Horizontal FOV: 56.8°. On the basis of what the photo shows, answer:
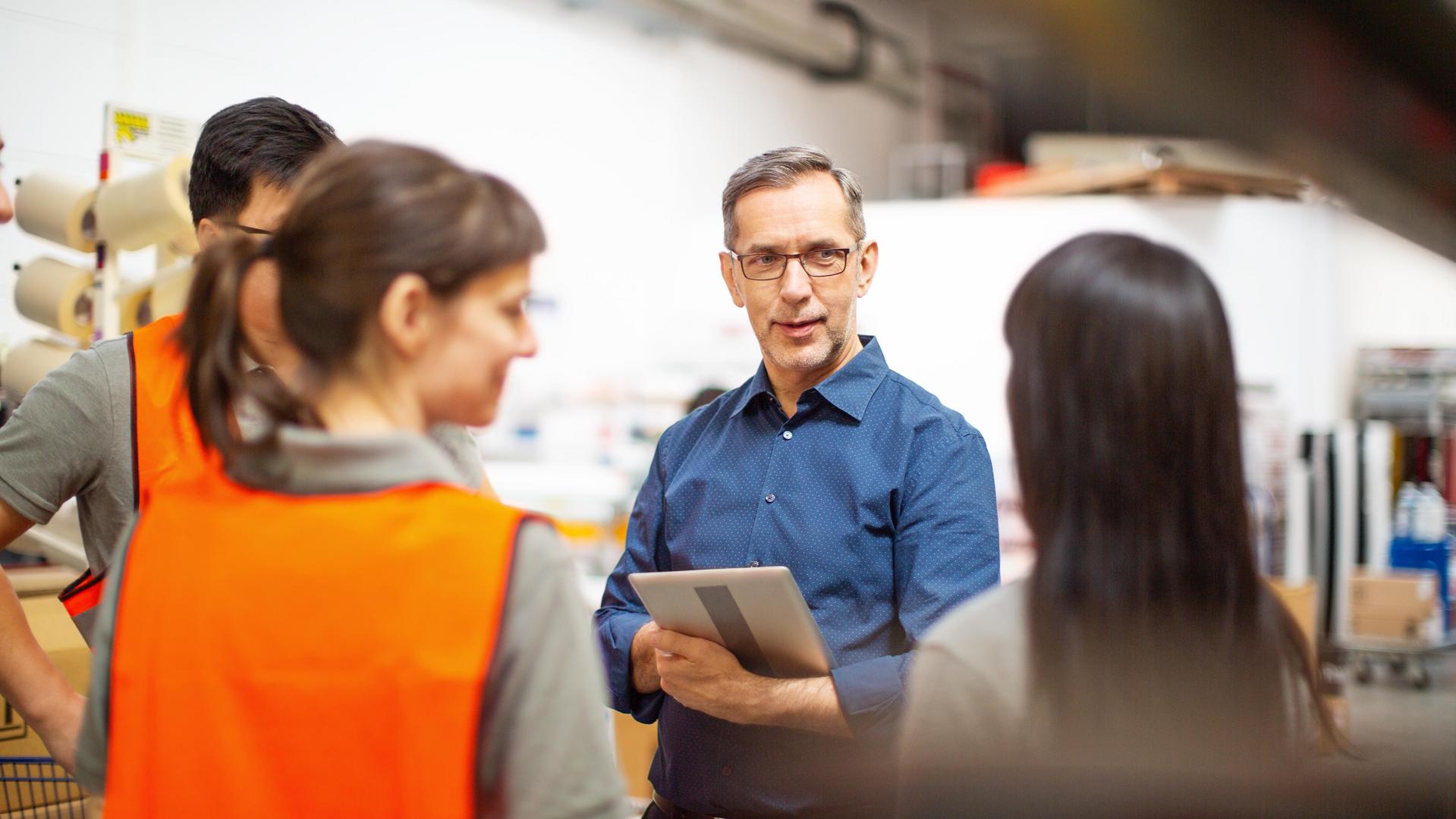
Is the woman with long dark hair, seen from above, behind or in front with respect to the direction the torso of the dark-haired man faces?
in front

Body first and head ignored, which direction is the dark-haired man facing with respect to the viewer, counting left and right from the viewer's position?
facing the viewer and to the right of the viewer

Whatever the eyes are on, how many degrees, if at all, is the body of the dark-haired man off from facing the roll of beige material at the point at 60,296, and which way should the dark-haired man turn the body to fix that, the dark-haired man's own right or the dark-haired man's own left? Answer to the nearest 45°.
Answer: approximately 135° to the dark-haired man's own left

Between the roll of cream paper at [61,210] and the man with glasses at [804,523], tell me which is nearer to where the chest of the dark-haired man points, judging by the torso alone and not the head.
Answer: the man with glasses

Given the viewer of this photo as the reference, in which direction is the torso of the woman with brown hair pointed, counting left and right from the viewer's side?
facing away from the viewer and to the right of the viewer

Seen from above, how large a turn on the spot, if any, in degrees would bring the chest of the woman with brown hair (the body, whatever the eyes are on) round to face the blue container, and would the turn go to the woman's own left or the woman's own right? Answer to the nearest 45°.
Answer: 0° — they already face it

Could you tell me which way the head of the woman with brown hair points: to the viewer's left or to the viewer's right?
to the viewer's right

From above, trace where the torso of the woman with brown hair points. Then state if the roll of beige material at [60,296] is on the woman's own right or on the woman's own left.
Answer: on the woman's own left

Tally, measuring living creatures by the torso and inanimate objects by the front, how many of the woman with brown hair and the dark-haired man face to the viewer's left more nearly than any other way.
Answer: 0

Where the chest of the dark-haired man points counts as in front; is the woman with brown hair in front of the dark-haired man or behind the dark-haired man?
in front

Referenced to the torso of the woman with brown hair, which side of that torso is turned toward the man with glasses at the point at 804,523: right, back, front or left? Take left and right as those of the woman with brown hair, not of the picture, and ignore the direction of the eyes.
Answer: front
